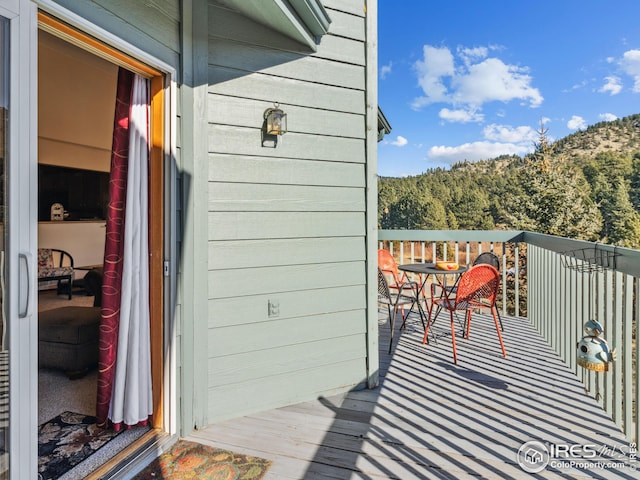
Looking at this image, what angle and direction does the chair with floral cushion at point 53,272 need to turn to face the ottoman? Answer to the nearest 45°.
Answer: approximately 45° to its right

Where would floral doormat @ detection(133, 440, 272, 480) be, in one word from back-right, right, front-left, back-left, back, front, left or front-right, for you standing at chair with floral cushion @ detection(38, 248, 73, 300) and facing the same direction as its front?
front-right

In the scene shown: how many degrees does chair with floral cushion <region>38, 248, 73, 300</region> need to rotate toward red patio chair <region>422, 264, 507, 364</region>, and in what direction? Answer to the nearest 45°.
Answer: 0° — it already faces it

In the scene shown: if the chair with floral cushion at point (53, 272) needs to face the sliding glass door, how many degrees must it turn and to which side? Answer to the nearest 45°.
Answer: approximately 45° to its right

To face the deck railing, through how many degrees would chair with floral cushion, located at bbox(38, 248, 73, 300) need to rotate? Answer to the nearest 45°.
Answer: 0° — it already faces it

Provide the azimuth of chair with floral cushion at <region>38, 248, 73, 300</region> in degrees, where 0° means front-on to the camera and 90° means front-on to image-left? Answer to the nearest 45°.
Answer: approximately 315°

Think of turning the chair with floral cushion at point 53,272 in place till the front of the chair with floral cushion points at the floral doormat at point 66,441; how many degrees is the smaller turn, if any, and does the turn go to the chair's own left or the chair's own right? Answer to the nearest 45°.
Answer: approximately 45° to the chair's own right
